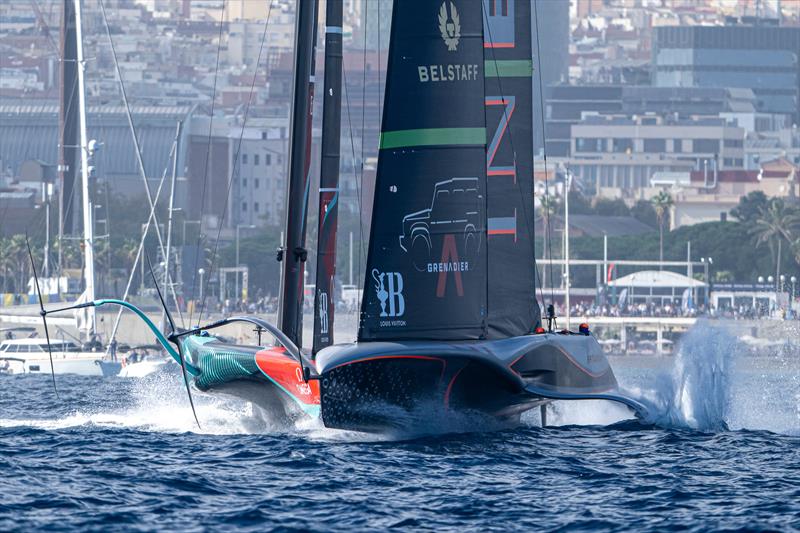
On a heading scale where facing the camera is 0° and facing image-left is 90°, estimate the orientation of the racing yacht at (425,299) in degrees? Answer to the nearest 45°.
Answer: approximately 45°
